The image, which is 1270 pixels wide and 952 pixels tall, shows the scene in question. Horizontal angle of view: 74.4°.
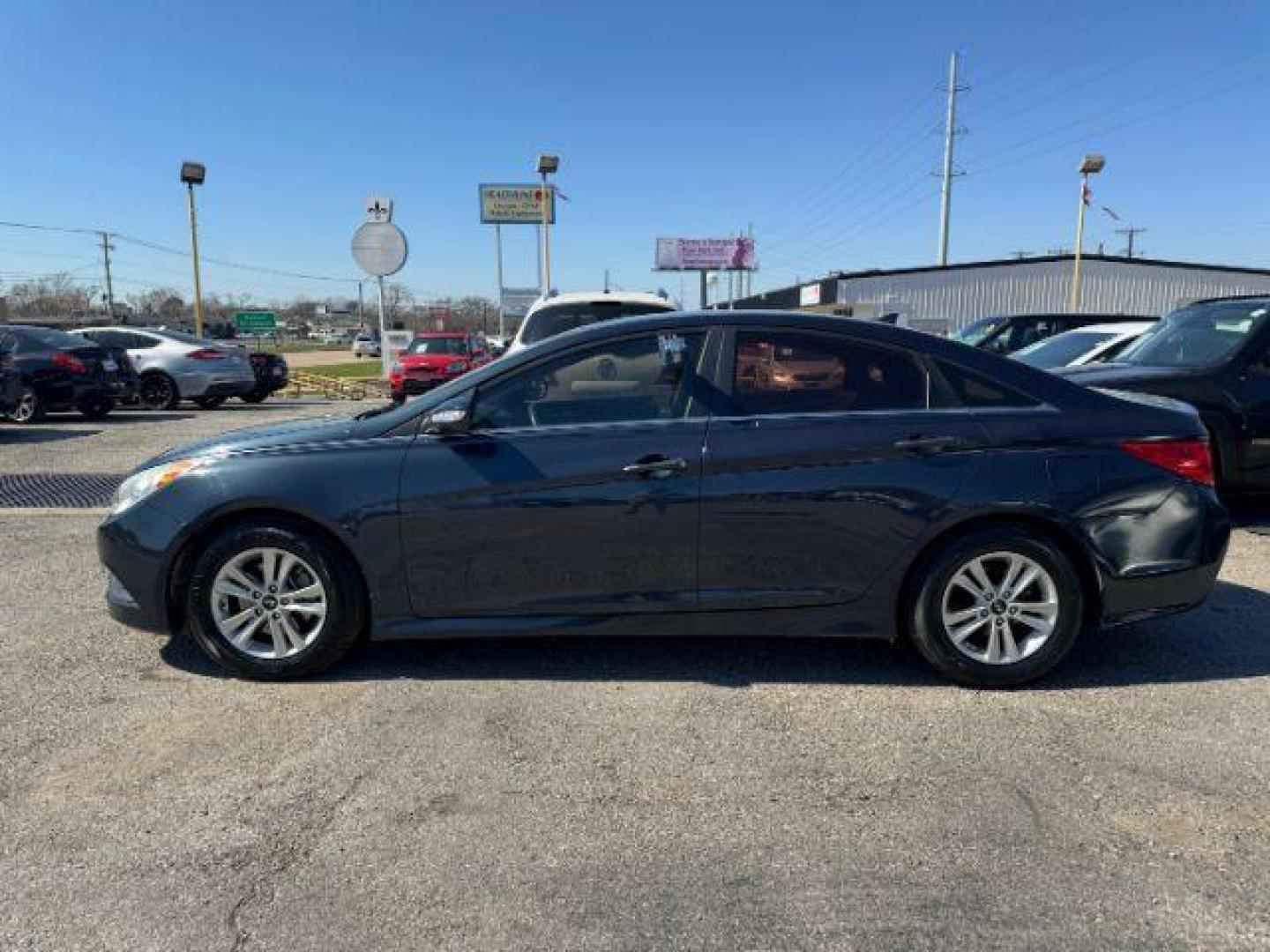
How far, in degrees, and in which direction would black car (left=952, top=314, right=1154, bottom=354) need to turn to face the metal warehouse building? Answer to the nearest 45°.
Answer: approximately 135° to its right

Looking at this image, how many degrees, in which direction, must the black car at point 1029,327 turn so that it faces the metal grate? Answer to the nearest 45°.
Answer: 0° — it already faces it

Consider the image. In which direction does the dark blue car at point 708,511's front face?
to the viewer's left

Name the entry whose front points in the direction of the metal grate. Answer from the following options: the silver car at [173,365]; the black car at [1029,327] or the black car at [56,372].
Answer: the black car at [1029,327]

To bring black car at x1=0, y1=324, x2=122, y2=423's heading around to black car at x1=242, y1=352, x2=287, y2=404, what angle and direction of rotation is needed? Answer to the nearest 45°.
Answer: approximately 90° to its right

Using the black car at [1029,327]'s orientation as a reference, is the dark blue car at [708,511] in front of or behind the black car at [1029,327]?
in front

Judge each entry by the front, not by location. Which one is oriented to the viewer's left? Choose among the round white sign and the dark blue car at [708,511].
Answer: the dark blue car

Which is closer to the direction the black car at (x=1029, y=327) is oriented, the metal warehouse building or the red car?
the red car

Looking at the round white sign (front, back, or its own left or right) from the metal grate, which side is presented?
front

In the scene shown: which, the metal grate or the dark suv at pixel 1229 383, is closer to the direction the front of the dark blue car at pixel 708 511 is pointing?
the metal grate
